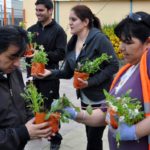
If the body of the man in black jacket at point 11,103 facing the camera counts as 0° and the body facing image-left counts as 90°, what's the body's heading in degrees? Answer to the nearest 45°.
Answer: approximately 315°

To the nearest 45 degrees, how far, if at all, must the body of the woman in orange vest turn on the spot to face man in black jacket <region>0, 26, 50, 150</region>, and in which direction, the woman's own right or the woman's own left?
approximately 45° to the woman's own right

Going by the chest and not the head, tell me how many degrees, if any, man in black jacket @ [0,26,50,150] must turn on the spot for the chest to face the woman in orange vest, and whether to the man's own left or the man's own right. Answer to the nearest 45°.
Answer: approximately 45° to the man's own left

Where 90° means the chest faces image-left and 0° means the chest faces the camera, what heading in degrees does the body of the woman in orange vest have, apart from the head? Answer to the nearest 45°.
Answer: approximately 45°
